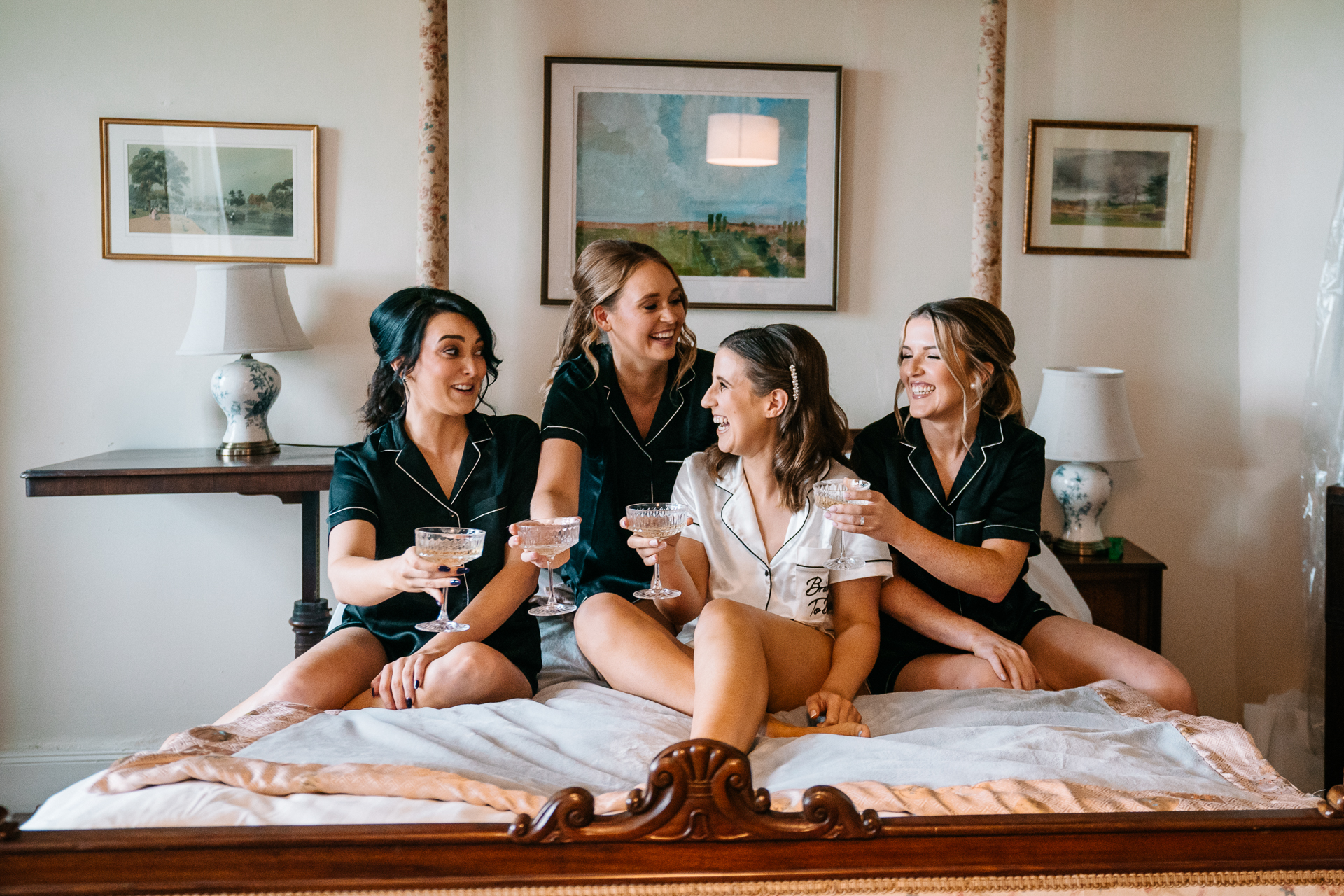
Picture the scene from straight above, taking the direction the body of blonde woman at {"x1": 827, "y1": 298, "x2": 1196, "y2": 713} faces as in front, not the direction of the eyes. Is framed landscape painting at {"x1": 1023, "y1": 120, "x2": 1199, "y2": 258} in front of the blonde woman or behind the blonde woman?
behind

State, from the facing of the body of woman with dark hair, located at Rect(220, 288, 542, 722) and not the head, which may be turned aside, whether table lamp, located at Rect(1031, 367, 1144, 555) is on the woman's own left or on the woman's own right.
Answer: on the woman's own left

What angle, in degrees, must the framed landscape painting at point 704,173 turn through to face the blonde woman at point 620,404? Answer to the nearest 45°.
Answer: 0° — it already faces them

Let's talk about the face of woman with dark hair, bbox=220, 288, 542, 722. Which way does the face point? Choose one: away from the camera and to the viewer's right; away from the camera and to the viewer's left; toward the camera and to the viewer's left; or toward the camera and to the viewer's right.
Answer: toward the camera and to the viewer's right
